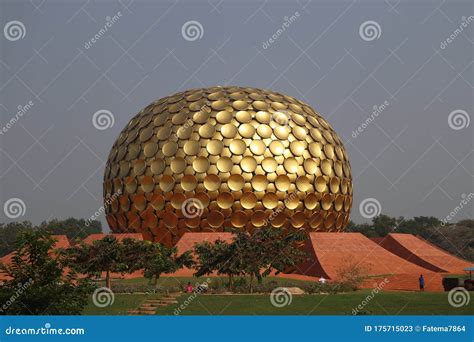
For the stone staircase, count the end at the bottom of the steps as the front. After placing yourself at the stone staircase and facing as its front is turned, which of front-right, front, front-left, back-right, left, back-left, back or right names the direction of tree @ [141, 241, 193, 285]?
back-right

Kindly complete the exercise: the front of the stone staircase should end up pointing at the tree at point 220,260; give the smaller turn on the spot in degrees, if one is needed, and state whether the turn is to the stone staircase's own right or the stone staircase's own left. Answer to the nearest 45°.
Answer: approximately 135° to the stone staircase's own right

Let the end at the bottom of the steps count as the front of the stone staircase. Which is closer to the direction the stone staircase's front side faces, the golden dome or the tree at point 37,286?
the tree

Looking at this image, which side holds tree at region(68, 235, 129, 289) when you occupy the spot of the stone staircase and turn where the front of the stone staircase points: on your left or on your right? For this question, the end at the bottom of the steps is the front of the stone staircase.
on your right

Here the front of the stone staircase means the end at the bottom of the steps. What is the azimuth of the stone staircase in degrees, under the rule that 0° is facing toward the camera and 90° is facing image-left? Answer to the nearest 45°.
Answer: approximately 45°

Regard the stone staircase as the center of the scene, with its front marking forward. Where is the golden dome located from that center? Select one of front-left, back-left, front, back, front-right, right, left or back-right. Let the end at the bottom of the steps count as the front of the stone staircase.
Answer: back-right
